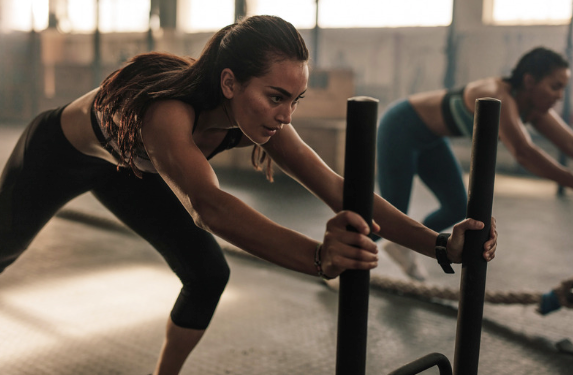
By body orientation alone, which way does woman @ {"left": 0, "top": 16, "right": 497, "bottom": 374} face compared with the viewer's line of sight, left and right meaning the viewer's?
facing the viewer and to the right of the viewer

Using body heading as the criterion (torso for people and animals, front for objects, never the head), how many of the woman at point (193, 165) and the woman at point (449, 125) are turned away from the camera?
0

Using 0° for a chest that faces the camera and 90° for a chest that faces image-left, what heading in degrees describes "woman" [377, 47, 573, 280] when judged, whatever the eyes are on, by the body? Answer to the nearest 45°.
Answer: approximately 270°

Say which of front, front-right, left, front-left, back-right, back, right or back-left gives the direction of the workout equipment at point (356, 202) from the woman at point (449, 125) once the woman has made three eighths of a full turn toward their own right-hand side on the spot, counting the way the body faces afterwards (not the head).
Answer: front-left

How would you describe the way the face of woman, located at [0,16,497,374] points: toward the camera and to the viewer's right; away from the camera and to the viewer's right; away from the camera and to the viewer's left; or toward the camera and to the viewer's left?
toward the camera and to the viewer's right

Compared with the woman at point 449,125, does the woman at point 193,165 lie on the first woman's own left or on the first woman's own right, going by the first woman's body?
on the first woman's own right
